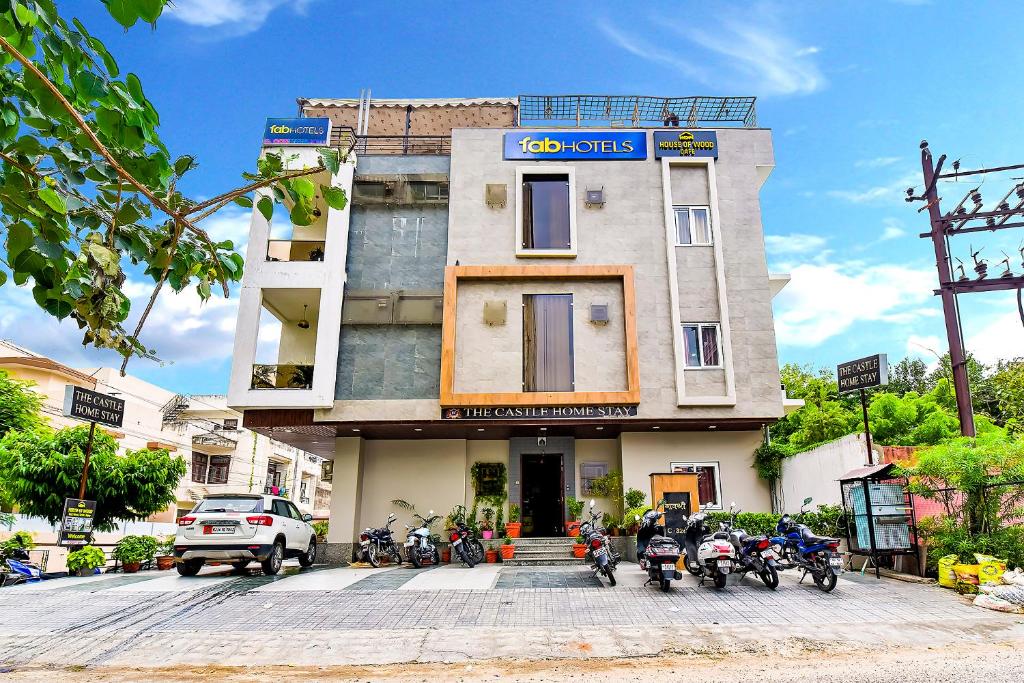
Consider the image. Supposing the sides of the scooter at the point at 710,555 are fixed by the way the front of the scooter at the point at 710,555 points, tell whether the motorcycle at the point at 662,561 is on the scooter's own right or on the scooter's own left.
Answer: on the scooter's own left

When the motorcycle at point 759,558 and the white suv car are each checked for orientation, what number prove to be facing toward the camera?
0

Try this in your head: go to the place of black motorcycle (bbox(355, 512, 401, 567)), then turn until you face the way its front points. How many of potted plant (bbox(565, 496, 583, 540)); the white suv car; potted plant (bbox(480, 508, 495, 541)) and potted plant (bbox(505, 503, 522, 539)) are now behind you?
1

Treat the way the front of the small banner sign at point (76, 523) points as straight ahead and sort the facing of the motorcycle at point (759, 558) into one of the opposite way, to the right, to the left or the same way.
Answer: the opposite way

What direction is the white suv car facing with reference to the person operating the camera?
facing away from the viewer and to the right of the viewer

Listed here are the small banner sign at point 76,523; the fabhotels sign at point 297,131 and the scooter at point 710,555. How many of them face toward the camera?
2

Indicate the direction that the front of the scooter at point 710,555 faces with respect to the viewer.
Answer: facing away from the viewer and to the left of the viewer

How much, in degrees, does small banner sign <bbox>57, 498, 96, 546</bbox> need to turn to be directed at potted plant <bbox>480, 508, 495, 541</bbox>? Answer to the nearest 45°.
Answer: approximately 90° to its left

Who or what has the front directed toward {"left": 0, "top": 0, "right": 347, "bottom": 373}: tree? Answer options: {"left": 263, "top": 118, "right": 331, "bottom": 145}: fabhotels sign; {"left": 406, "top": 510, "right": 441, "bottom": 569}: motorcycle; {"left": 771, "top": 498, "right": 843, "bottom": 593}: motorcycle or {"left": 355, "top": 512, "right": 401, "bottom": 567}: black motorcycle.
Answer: the fabhotels sign
